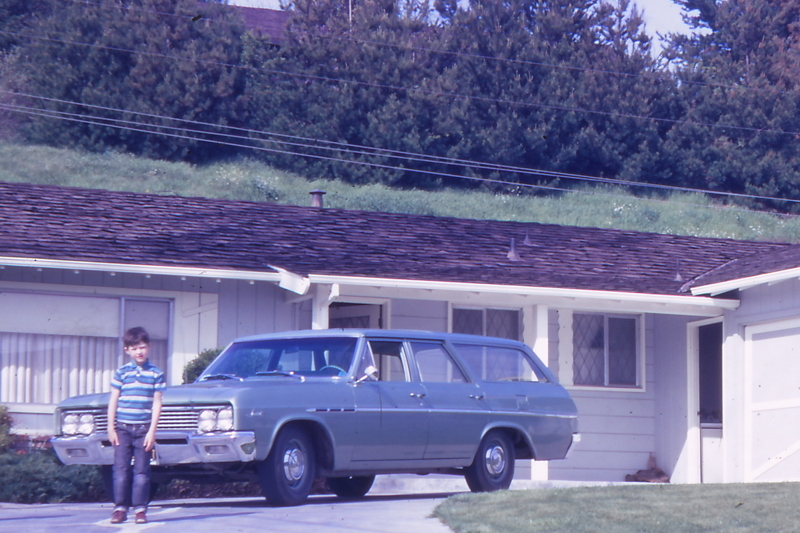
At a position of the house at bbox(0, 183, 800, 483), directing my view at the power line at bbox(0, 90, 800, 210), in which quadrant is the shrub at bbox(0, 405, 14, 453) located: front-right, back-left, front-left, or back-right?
back-left

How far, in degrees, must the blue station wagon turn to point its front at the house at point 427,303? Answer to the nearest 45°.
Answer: approximately 135° to its right

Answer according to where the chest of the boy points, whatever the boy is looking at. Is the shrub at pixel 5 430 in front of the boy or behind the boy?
behind

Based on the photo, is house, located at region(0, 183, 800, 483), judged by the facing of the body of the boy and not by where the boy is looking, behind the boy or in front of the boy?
behind

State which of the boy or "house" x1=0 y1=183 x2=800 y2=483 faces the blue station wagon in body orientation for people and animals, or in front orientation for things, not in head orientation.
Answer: the house

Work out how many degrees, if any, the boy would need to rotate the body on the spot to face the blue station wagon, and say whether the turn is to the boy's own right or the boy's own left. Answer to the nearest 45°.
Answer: approximately 135° to the boy's own left

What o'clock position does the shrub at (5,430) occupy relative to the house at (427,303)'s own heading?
The shrub is roughly at 2 o'clock from the house.

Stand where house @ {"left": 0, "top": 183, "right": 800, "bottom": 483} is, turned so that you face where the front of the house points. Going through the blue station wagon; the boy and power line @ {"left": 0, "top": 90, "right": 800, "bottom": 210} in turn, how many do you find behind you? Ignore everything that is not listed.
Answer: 1

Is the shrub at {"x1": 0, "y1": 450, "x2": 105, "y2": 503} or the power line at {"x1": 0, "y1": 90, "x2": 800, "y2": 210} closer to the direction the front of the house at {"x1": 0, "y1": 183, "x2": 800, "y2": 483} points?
the shrub

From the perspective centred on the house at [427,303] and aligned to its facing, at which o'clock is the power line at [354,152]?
The power line is roughly at 6 o'clock from the house.

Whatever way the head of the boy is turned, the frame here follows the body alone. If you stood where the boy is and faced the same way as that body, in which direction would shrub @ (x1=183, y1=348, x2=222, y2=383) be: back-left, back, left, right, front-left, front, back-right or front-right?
back

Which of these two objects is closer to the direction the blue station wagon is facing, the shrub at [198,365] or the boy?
the boy

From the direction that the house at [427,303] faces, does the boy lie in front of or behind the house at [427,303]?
in front

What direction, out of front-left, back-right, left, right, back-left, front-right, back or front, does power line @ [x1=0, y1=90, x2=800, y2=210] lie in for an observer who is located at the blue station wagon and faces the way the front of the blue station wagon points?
back-right
